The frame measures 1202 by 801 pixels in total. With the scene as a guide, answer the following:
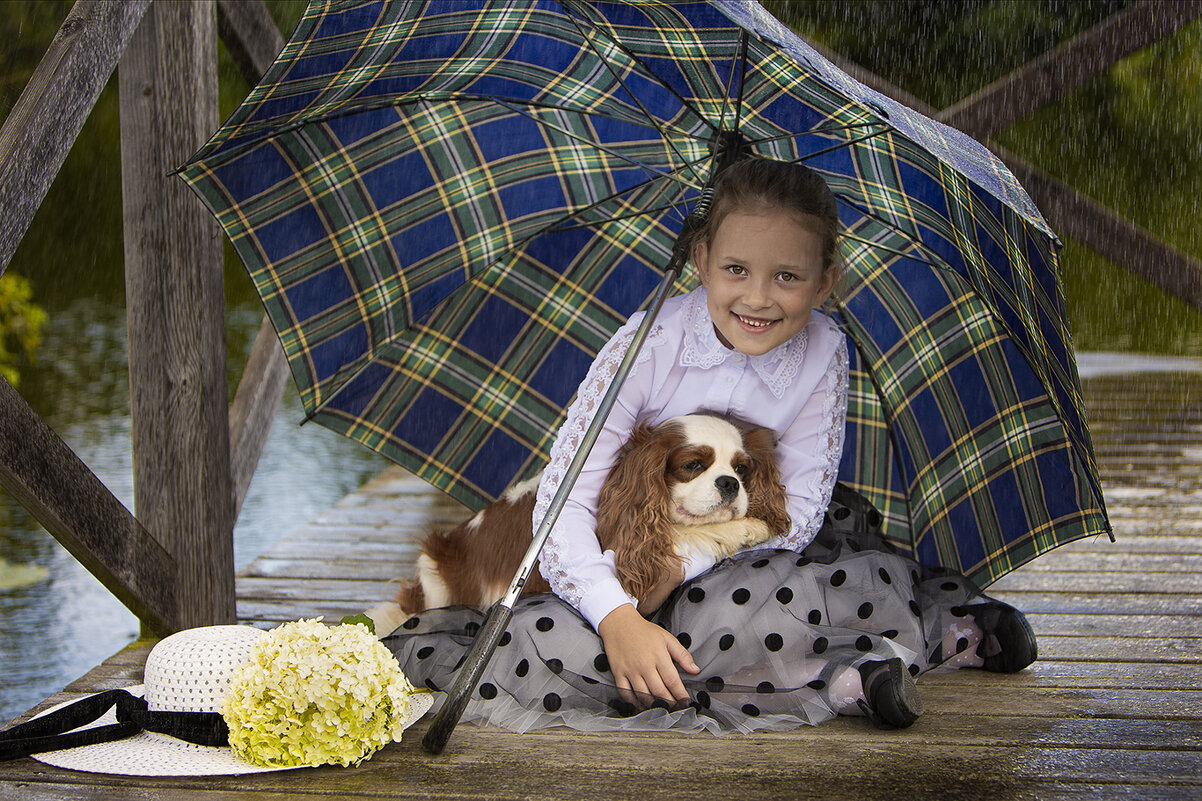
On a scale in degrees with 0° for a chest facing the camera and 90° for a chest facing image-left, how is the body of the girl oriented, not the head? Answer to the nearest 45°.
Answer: approximately 0°

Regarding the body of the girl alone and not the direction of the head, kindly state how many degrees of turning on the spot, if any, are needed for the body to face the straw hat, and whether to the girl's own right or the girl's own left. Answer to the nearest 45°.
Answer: approximately 45° to the girl's own right

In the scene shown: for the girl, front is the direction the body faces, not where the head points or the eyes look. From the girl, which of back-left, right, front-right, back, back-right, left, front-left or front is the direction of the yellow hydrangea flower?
front-right
